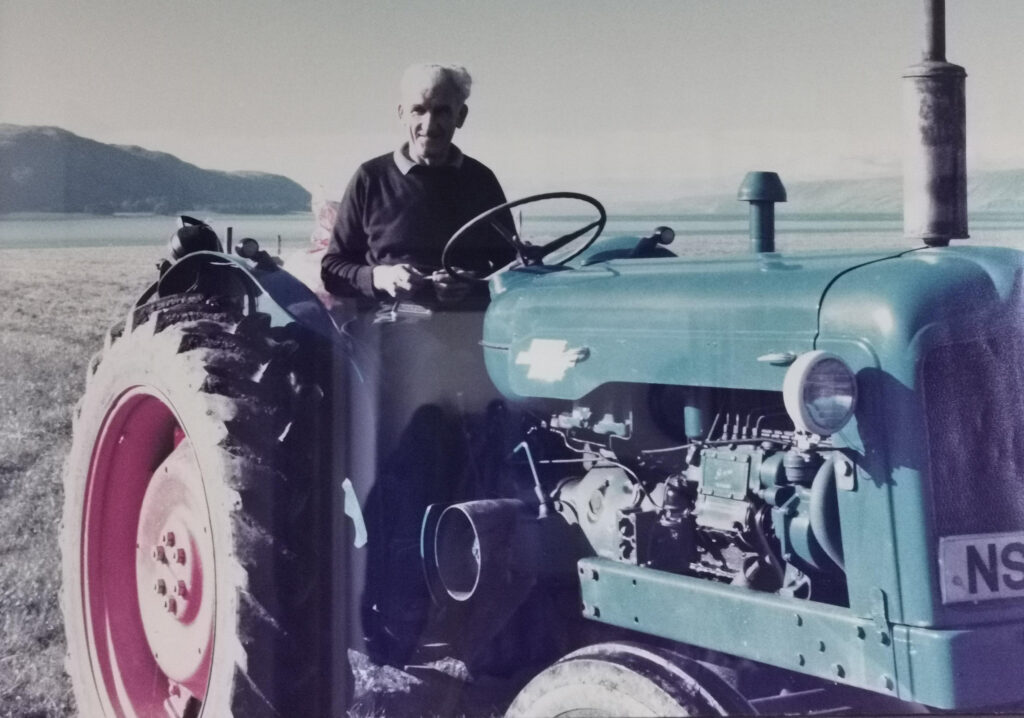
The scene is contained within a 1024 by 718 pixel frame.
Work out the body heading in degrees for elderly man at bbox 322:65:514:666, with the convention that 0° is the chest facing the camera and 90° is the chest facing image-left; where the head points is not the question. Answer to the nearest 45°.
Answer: approximately 0°
